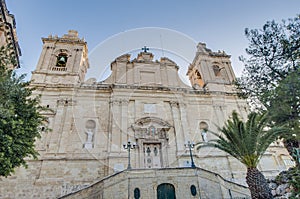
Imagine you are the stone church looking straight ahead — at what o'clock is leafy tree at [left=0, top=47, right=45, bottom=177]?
The leafy tree is roughly at 1 o'clock from the stone church.

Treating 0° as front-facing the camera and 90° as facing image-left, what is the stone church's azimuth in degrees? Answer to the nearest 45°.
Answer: approximately 0°

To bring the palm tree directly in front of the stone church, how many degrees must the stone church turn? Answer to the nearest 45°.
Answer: approximately 45° to its left

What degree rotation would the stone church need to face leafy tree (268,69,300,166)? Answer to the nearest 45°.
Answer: approximately 45° to its left
